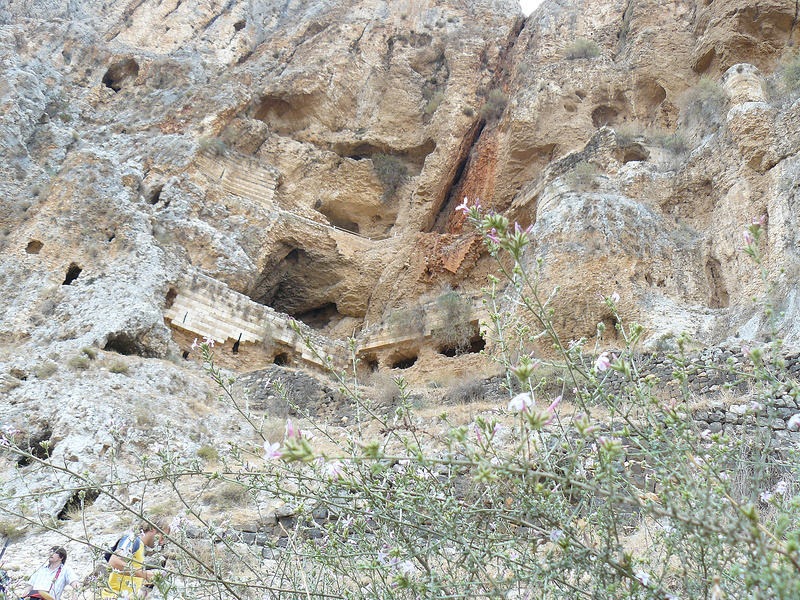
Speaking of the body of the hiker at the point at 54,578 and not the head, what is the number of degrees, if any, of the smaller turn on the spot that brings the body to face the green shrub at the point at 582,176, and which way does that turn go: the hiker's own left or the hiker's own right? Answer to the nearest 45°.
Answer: approximately 180°

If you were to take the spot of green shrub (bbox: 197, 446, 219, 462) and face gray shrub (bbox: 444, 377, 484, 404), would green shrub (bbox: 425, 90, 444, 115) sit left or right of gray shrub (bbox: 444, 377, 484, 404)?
left

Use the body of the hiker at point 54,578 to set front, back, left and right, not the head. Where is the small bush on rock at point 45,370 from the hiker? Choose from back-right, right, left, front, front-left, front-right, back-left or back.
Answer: back-right

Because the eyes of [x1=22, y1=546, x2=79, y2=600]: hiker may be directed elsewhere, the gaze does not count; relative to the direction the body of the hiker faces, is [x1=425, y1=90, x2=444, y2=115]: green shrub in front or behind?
behind

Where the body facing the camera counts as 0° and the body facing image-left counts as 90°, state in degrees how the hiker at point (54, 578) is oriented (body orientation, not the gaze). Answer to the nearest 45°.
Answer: approximately 45°

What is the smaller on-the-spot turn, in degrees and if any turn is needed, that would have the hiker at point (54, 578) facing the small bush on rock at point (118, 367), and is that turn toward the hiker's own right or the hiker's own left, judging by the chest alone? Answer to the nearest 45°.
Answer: approximately 135° to the hiker's own right

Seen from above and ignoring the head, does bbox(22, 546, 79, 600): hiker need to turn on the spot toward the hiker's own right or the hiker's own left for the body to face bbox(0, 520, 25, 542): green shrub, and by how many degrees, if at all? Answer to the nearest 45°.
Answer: approximately 135° to the hiker's own right

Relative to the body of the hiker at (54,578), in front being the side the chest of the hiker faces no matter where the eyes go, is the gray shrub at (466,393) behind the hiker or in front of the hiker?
behind

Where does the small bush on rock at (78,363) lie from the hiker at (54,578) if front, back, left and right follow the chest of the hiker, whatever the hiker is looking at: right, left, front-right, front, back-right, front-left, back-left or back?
back-right

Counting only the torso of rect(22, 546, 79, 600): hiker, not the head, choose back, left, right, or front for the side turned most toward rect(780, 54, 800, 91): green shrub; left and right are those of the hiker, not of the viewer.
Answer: back
